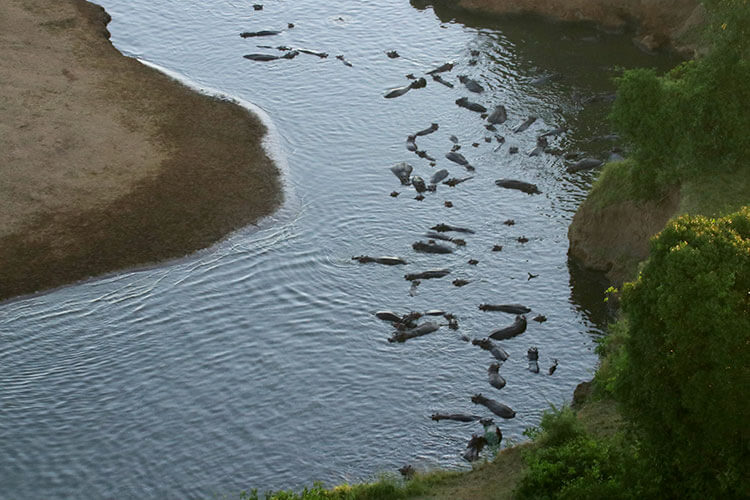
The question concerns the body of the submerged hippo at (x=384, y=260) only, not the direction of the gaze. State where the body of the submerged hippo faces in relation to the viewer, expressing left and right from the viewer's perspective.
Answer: facing to the left of the viewer

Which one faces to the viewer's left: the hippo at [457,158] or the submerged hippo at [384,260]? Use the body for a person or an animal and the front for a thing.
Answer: the submerged hippo

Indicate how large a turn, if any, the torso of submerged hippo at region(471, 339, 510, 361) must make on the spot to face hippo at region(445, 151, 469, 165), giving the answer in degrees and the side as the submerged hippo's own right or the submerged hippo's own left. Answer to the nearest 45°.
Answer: approximately 45° to the submerged hippo's own right

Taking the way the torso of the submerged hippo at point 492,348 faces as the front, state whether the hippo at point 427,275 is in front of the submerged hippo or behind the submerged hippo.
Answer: in front

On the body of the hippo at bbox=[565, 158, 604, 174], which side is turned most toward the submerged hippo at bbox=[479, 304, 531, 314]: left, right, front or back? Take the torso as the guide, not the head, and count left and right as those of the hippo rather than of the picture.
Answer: left

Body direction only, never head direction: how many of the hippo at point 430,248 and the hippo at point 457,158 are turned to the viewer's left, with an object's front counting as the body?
1

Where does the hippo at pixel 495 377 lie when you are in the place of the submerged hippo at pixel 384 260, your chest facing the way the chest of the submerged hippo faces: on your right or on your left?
on your left

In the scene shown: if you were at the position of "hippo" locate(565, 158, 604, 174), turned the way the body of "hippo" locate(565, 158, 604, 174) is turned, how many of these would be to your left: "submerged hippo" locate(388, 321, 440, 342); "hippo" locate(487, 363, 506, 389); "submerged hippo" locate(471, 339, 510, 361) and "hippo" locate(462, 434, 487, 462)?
4

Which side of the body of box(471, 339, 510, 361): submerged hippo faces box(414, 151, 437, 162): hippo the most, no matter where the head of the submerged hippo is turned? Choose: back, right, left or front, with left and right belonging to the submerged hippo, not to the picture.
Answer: front

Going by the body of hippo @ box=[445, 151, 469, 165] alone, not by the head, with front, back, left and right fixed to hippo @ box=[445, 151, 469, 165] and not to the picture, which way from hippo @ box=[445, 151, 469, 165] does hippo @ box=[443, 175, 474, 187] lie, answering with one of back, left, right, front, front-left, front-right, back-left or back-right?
front-right

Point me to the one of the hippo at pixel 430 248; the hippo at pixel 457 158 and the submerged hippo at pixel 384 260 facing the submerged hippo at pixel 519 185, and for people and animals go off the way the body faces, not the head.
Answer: the hippo at pixel 457 158

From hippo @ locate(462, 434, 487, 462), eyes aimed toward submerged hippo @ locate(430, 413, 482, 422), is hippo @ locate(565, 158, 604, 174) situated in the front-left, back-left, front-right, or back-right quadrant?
front-right

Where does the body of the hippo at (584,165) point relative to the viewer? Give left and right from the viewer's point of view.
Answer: facing to the left of the viewer

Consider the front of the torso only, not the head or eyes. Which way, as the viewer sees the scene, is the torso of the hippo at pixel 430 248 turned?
to the viewer's left

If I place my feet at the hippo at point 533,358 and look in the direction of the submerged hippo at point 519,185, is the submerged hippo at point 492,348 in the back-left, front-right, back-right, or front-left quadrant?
front-left

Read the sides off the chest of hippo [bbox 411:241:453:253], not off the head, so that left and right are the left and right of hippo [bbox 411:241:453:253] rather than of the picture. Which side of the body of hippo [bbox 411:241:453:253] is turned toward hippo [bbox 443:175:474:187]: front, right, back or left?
right

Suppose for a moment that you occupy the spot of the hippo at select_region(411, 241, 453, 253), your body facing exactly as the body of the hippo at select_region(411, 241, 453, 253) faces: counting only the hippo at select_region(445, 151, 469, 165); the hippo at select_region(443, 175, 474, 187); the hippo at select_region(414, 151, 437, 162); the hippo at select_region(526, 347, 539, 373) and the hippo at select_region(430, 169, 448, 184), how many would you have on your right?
4
